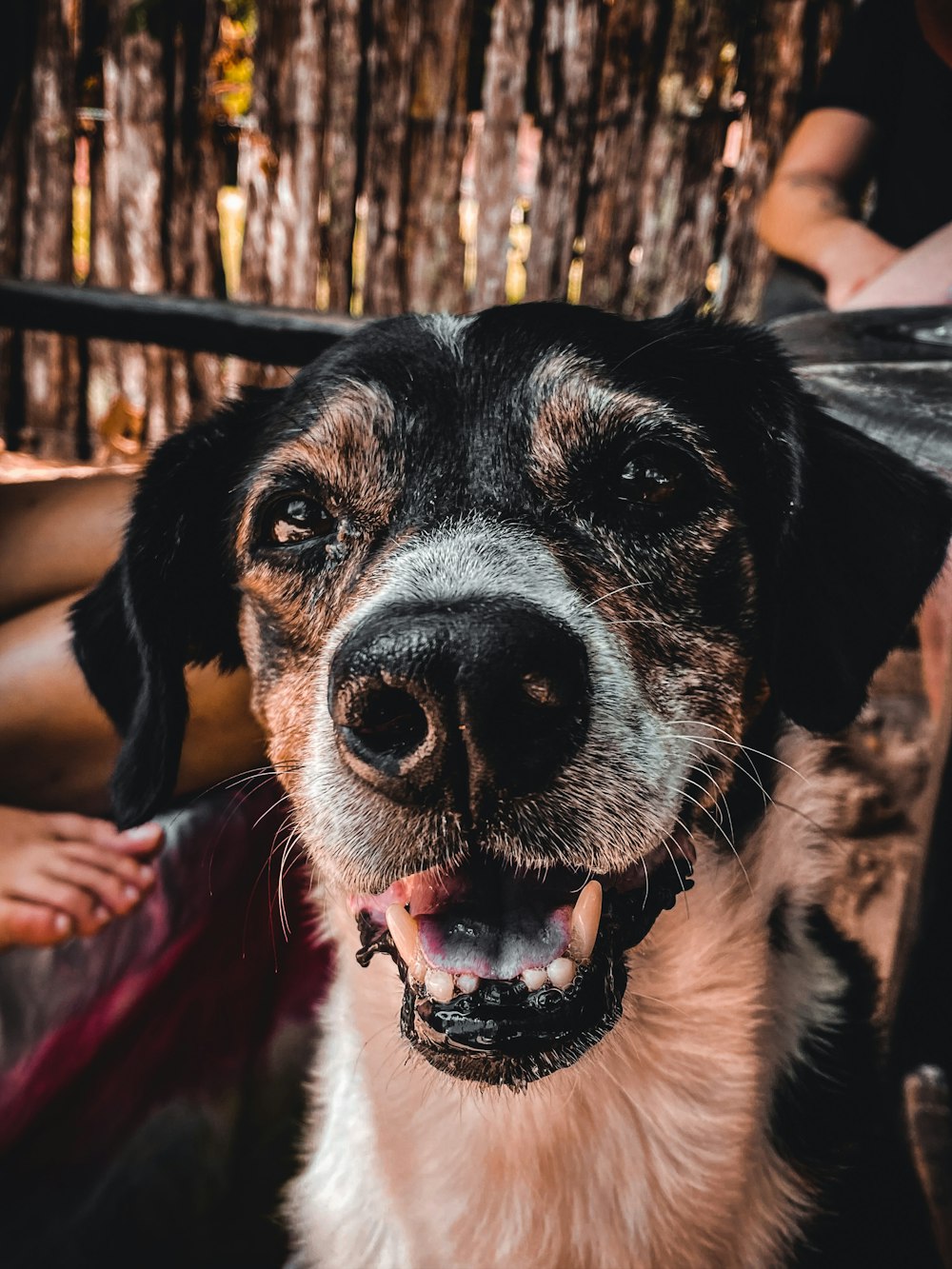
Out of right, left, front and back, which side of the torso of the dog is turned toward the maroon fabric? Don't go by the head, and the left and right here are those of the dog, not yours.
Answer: right

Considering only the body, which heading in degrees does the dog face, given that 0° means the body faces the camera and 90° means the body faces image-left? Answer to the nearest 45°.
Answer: approximately 0°

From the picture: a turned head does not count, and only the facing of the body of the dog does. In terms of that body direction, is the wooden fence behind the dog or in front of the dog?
behind
